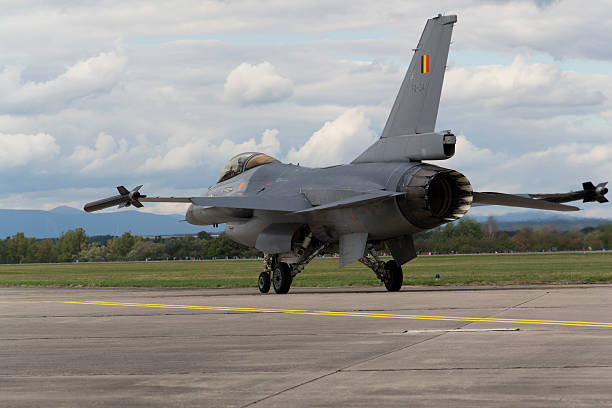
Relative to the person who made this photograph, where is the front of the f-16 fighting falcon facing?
facing away from the viewer and to the left of the viewer
